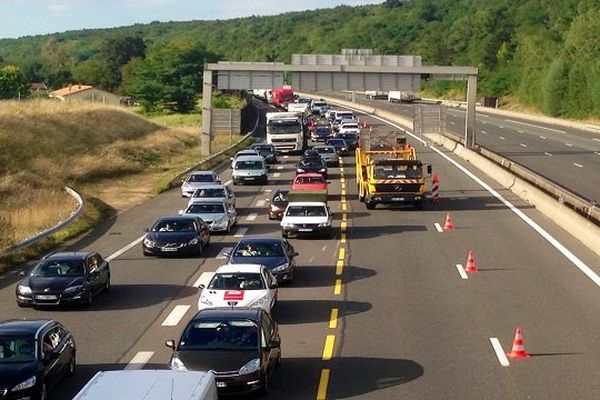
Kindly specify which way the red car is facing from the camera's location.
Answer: facing the viewer

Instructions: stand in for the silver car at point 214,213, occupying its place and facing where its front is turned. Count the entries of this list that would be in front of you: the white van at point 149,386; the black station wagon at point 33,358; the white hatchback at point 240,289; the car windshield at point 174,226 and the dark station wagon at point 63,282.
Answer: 5

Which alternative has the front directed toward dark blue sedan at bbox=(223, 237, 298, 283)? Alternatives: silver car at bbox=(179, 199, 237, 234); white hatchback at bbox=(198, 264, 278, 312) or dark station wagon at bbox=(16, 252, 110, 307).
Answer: the silver car

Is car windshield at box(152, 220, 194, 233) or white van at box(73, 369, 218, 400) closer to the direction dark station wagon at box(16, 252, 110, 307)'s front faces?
the white van

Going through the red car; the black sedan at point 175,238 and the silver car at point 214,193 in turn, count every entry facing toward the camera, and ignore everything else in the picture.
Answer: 3

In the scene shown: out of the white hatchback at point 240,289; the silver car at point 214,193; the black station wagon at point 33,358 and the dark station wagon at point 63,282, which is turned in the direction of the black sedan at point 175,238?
the silver car

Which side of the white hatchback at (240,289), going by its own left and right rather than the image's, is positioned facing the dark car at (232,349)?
front

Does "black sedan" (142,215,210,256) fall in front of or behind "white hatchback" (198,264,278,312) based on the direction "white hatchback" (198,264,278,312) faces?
behind

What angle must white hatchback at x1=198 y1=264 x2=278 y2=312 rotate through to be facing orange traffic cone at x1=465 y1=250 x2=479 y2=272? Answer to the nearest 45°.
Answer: approximately 135° to its left

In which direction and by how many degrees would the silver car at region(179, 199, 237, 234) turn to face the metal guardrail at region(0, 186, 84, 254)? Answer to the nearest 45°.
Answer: approximately 45° to its right

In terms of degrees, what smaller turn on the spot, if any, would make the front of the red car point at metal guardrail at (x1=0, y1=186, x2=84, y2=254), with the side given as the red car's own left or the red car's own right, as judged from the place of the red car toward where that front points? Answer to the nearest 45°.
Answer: approximately 45° to the red car's own right

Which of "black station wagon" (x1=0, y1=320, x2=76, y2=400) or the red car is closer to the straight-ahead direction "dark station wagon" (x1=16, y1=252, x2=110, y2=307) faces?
the black station wagon

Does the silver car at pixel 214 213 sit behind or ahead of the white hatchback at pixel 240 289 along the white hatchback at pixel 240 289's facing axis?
behind

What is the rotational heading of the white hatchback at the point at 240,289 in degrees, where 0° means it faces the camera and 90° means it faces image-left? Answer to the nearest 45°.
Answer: approximately 0°

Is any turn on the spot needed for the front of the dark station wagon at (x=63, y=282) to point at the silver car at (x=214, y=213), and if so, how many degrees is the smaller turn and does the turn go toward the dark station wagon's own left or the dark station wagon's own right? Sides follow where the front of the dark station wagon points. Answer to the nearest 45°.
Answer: approximately 180°
